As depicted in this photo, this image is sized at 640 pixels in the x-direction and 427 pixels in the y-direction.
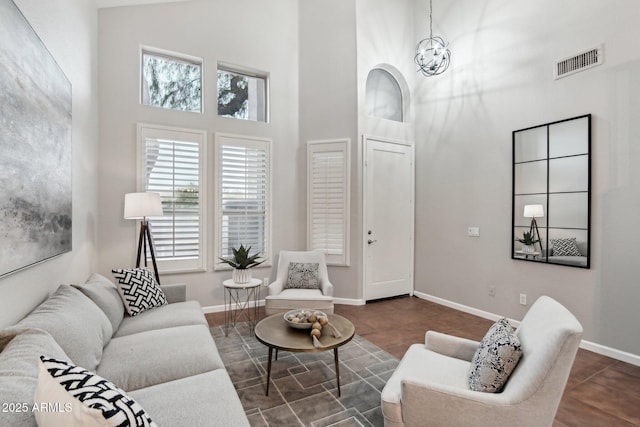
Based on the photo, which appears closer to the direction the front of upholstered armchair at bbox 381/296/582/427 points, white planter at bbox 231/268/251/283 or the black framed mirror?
the white planter

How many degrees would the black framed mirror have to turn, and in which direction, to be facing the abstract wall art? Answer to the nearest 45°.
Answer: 0° — it already faces it

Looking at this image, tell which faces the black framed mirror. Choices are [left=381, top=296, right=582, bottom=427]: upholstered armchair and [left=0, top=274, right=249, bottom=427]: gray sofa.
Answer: the gray sofa

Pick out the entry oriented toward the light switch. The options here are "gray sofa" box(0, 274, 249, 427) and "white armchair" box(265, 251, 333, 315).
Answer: the gray sofa

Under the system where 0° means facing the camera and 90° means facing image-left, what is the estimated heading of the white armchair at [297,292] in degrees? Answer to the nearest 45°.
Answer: approximately 0°

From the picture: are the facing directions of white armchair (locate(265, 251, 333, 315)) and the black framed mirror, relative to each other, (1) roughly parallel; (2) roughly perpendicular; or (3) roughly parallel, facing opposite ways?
roughly perpendicular

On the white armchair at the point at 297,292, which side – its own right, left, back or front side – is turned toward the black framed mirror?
left

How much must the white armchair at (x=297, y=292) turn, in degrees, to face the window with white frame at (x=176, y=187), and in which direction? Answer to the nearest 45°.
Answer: approximately 90° to its right

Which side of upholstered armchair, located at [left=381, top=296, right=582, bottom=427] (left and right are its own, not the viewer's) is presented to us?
left

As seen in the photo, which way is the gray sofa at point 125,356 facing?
to the viewer's right

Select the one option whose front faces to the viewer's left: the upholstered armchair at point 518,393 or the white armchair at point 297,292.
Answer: the upholstered armchair

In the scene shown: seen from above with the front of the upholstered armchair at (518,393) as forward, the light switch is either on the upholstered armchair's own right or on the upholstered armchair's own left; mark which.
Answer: on the upholstered armchair's own right

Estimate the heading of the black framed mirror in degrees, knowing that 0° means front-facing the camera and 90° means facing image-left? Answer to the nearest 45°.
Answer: approximately 45°
